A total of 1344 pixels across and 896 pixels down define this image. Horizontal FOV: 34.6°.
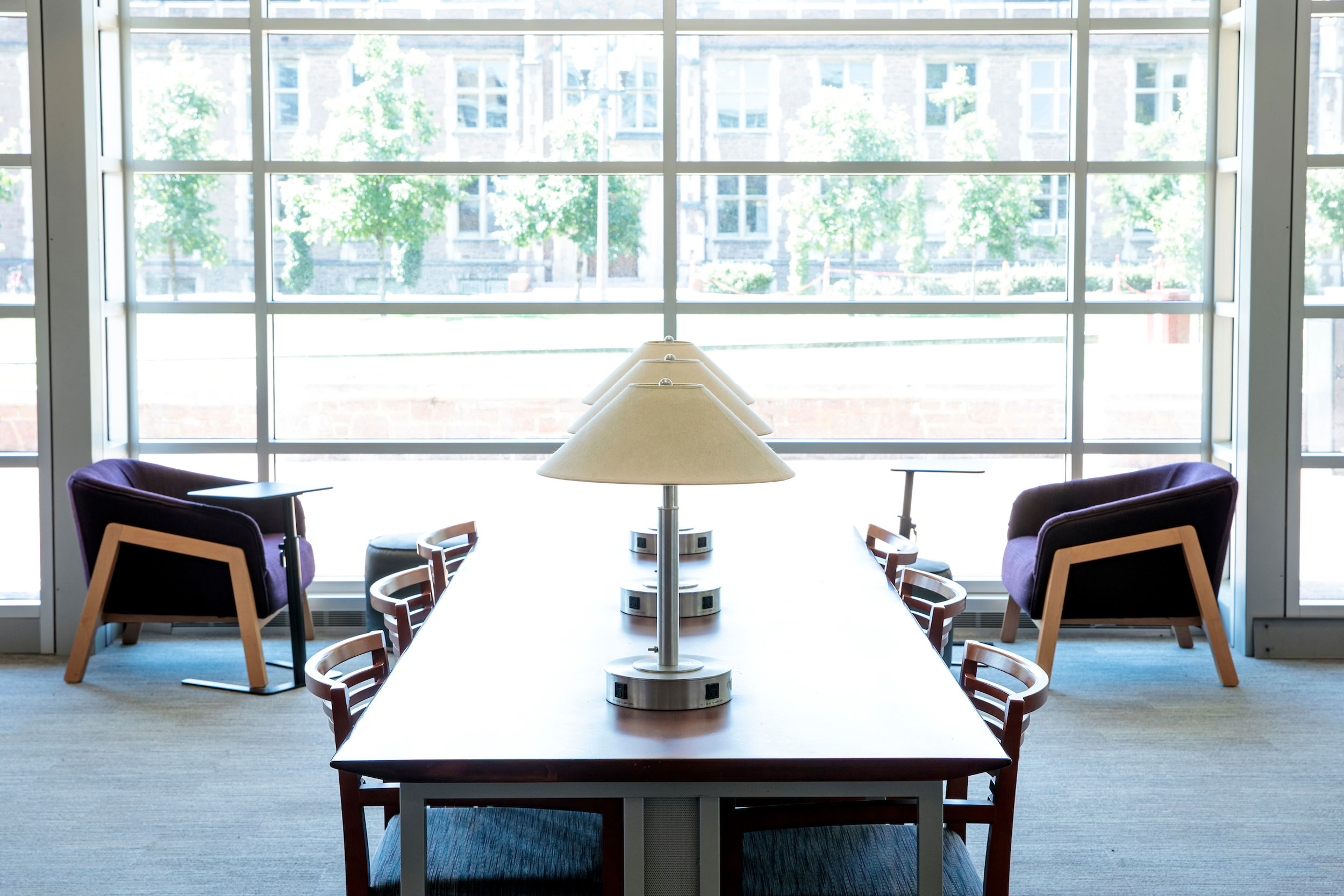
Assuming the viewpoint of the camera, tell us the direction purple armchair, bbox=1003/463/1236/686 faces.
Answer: facing to the left of the viewer

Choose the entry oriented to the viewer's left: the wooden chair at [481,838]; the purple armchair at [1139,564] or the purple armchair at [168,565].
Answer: the purple armchair at [1139,564]

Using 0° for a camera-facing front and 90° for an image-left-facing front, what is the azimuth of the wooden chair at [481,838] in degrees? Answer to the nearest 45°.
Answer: approximately 270°

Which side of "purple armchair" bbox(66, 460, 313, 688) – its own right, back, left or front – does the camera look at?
right

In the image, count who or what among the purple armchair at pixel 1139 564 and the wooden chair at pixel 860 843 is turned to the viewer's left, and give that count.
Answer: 2

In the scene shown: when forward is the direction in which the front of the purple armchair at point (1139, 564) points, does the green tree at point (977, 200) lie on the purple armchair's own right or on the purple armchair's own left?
on the purple armchair's own right
